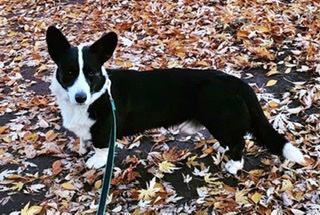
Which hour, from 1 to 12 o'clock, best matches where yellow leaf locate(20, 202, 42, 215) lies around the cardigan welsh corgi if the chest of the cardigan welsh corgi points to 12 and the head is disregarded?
The yellow leaf is roughly at 11 o'clock from the cardigan welsh corgi.

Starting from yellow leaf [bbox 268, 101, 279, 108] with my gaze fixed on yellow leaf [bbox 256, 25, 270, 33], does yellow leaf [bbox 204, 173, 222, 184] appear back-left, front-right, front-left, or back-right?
back-left

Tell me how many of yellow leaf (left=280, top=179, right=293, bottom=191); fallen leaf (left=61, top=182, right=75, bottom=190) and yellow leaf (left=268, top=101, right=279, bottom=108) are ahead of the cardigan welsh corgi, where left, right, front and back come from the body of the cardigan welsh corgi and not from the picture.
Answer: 1

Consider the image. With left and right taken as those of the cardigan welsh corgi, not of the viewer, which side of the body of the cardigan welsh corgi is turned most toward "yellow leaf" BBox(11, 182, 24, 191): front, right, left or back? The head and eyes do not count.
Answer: front

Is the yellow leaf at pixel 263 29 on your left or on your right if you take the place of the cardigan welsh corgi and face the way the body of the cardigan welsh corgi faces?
on your right

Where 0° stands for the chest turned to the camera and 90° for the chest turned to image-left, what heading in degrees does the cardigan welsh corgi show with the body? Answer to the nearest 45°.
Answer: approximately 90°

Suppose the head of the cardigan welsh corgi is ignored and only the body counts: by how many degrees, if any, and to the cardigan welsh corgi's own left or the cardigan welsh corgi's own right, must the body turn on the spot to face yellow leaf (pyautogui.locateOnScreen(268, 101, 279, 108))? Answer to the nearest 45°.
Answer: approximately 135° to the cardigan welsh corgi's own right

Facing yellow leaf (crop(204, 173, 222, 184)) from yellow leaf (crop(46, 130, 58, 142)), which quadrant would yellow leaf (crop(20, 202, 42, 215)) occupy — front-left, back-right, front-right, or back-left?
front-right

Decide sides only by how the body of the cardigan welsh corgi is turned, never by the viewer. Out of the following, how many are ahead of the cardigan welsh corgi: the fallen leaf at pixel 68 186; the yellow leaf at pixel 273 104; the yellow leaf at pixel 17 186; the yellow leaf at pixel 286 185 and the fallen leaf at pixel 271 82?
2

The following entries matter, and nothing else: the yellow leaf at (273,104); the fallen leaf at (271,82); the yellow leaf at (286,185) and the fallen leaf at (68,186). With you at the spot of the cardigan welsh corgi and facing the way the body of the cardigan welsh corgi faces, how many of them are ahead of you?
1
